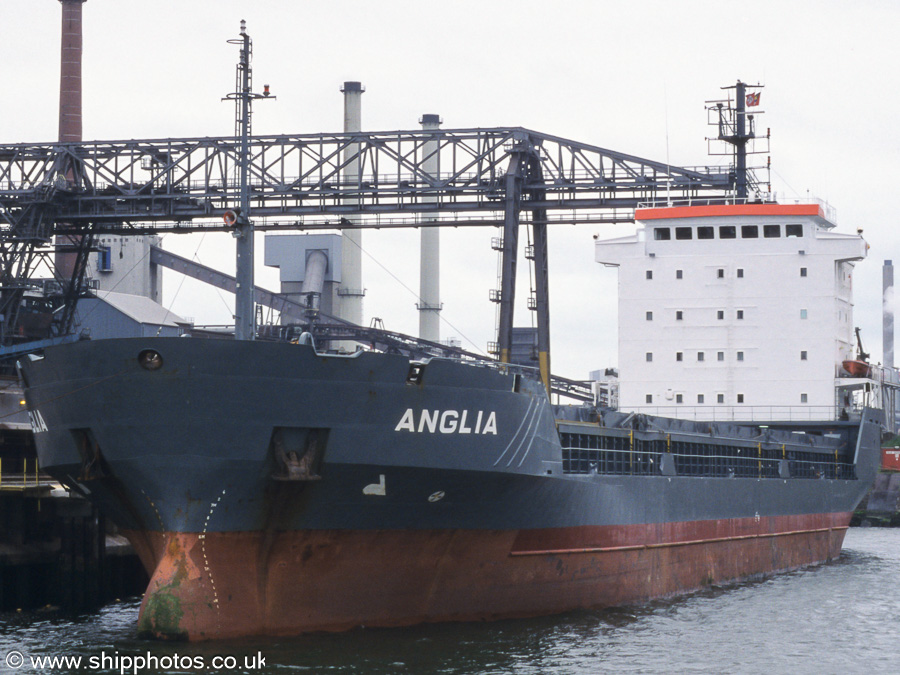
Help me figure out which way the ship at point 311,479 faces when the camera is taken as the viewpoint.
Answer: facing the viewer and to the left of the viewer
